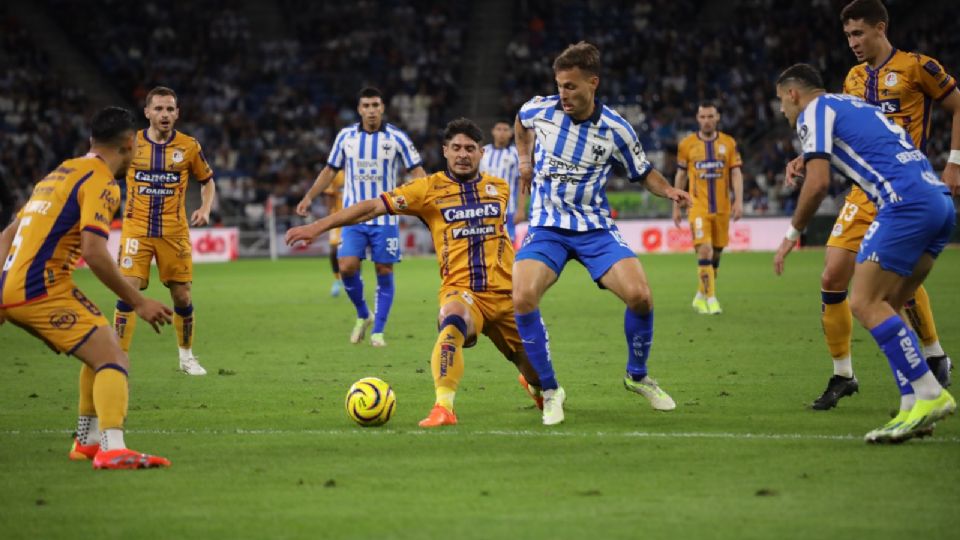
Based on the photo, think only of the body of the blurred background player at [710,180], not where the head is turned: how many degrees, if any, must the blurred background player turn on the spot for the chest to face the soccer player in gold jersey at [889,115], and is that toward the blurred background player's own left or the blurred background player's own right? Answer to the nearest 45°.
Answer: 0° — they already face them

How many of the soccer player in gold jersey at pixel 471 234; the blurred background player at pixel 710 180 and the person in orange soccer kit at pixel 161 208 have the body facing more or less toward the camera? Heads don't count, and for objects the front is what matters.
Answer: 3

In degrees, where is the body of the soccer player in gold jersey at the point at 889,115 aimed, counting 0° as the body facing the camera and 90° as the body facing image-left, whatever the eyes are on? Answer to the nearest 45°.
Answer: approximately 45°

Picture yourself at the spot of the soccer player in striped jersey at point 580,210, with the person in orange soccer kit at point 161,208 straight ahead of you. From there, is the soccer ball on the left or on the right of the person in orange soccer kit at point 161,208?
left

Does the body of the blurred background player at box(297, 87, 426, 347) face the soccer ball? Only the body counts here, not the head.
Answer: yes

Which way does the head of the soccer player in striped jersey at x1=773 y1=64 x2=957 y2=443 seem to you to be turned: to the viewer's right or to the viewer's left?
to the viewer's left

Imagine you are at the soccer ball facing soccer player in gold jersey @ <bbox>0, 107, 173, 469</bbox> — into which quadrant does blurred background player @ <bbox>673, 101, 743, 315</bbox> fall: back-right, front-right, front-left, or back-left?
back-right

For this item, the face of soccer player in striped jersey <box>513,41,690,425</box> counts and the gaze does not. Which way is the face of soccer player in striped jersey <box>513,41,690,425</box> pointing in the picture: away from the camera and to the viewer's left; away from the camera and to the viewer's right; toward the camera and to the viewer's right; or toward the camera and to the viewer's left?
toward the camera and to the viewer's left
